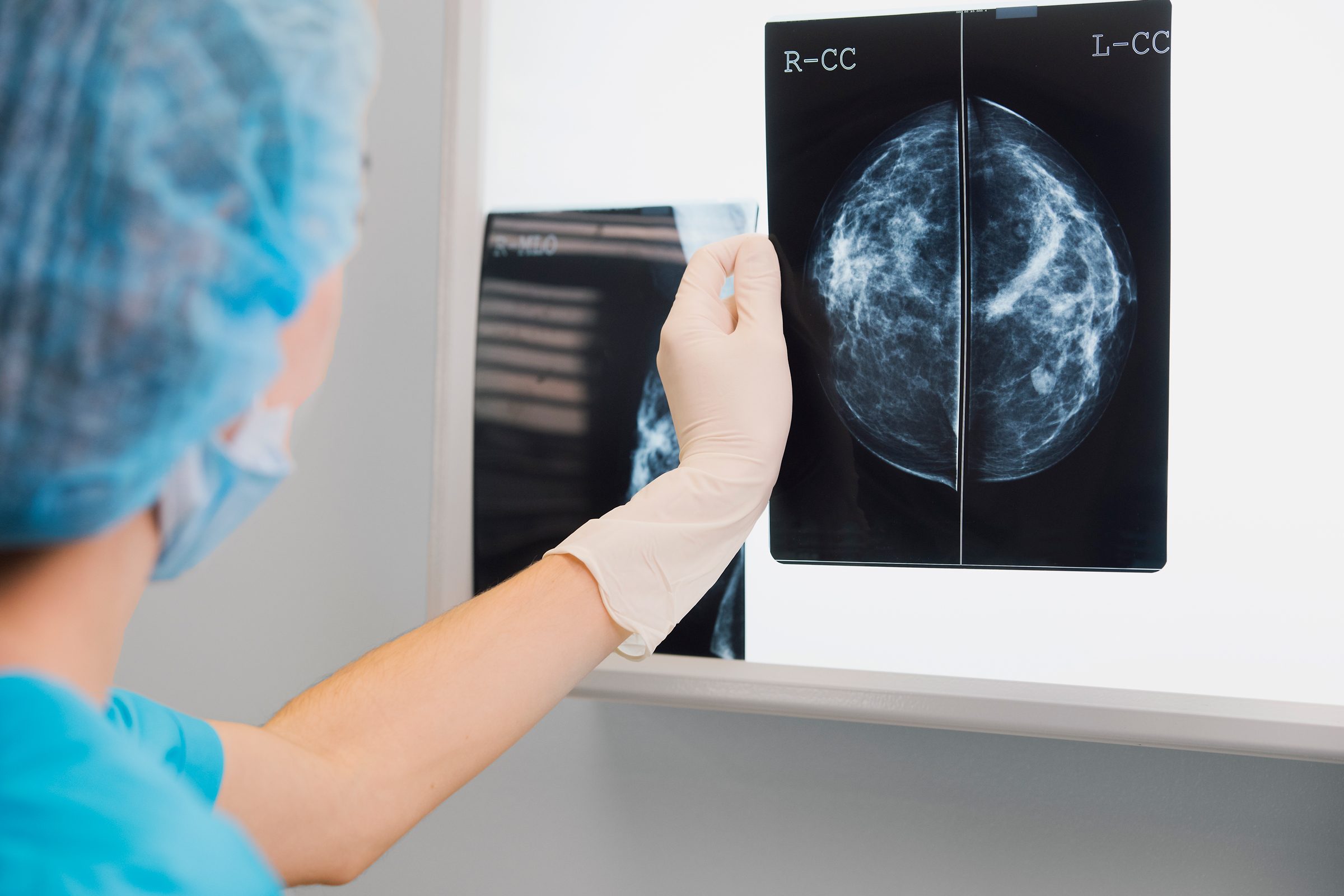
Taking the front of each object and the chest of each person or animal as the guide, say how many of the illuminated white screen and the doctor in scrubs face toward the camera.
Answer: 1

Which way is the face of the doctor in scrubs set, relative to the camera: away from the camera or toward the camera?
away from the camera

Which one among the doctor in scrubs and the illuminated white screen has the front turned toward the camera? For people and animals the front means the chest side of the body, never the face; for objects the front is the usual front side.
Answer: the illuminated white screen

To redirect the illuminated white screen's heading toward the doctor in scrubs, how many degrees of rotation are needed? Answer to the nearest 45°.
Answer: approximately 45° to its right

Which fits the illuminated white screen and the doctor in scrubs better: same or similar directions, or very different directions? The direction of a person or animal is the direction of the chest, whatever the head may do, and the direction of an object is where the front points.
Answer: very different directions

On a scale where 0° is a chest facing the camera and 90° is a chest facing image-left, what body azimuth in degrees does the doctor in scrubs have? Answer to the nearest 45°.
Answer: approximately 225°

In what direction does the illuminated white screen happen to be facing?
toward the camera
